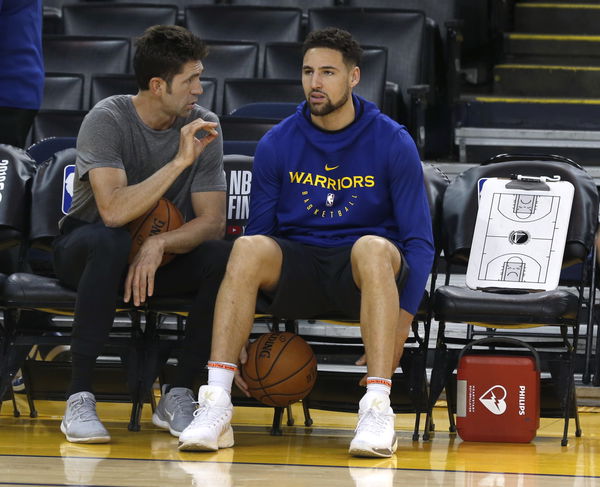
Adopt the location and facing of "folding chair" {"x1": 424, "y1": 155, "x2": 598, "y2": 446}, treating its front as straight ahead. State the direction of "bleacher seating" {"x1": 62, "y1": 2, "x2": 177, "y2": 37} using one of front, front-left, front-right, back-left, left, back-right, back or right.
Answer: back-right

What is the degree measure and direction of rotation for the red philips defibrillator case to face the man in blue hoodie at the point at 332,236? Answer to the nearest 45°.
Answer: approximately 90° to its right

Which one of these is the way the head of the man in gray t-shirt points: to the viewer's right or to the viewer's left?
to the viewer's right

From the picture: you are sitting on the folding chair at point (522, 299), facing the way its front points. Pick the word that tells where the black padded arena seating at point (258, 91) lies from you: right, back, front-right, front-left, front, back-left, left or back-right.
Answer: back-right

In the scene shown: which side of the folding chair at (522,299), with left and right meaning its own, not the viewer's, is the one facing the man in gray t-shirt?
right

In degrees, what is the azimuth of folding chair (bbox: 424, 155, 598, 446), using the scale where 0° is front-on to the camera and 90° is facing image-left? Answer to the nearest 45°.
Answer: approximately 0°

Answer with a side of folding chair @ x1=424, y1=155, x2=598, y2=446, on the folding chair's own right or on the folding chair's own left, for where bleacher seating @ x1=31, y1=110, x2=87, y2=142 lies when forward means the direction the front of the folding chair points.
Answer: on the folding chair's own right

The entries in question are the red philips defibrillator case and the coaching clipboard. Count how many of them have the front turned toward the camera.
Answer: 2

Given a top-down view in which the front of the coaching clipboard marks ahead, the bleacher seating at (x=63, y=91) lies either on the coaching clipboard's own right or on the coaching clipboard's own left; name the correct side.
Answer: on the coaching clipboard's own right

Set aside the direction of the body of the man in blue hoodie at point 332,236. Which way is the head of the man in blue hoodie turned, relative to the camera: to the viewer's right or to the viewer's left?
to the viewer's left

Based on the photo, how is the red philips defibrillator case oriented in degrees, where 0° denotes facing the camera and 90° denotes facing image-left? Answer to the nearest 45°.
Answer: approximately 0°

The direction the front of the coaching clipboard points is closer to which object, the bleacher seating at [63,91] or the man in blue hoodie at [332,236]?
the man in blue hoodie
